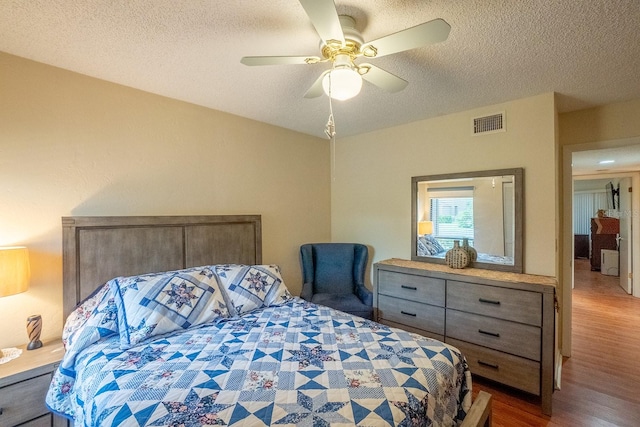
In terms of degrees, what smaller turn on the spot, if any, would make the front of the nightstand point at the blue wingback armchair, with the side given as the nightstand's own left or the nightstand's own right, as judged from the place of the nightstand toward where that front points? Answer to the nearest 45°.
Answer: approximately 45° to the nightstand's own left

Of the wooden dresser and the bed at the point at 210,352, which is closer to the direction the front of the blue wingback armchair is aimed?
the bed

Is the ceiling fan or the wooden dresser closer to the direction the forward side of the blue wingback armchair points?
the ceiling fan

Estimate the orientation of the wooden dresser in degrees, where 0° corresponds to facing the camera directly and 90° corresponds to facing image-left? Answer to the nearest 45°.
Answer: approximately 45°

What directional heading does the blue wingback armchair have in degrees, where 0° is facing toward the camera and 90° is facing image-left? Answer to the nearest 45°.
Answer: approximately 0°

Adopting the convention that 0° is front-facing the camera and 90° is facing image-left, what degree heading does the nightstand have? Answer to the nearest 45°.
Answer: approximately 315°
